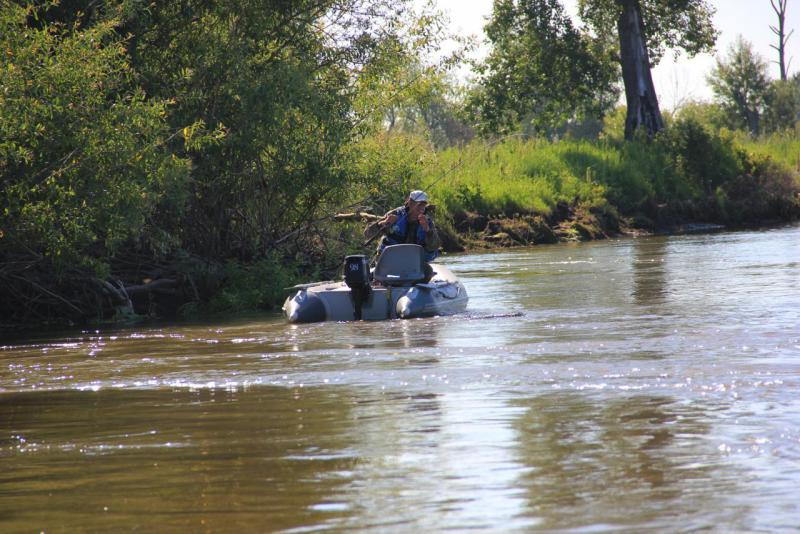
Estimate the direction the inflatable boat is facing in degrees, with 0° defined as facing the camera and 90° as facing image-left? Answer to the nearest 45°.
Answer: approximately 225°

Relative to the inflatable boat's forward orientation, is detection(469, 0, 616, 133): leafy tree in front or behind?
in front

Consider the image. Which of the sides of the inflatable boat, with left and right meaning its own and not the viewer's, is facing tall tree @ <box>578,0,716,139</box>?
front
